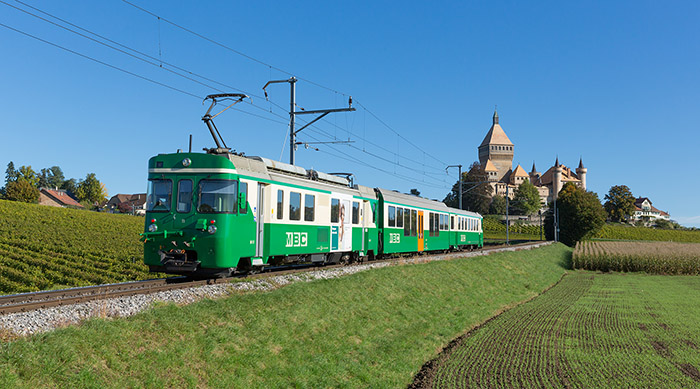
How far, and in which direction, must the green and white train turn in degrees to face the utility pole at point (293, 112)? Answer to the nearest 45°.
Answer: approximately 135° to its right

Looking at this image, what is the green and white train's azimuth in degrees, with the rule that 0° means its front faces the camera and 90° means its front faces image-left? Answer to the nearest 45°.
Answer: approximately 45°
